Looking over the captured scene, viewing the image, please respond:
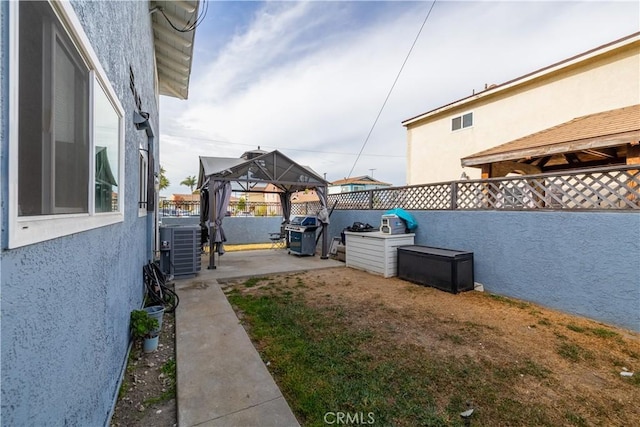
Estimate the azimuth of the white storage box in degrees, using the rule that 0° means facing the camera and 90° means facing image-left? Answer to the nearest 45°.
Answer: approximately 45°

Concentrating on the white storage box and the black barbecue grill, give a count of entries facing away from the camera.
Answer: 0

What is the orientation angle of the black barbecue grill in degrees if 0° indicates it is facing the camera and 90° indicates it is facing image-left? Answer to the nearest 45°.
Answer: approximately 45°

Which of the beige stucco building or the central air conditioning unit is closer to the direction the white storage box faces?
the central air conditioning unit

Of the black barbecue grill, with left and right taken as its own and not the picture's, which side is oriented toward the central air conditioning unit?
front

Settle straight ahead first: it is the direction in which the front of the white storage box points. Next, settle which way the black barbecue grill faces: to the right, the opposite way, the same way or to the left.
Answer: the same way

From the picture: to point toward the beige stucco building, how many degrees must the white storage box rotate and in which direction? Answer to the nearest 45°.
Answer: approximately 180°

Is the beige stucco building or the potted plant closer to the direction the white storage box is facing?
the potted plant

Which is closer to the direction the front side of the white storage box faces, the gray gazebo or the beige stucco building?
the gray gazebo

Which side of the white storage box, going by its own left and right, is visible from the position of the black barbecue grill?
right

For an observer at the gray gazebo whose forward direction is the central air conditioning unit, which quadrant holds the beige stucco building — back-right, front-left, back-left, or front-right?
back-left

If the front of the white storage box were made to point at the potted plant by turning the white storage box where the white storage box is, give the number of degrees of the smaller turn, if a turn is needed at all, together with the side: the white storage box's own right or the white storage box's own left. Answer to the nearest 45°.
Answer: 0° — it already faces it

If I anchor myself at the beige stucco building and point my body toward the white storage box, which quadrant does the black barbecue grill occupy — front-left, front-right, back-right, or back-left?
front-right
